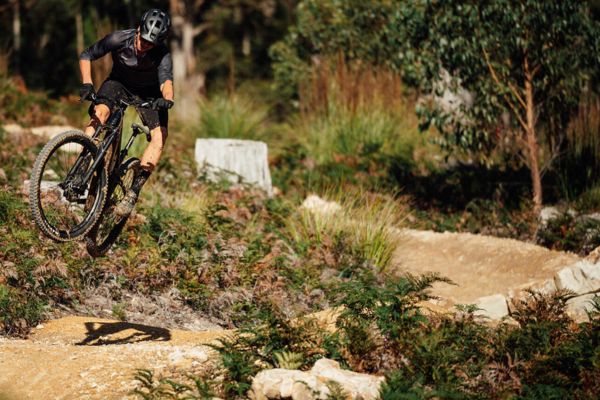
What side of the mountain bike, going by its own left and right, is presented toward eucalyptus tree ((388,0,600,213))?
back

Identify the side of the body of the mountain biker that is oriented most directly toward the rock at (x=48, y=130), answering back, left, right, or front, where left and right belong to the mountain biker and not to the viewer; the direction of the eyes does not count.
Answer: back

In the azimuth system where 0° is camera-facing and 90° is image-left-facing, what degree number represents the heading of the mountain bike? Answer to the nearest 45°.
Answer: approximately 45°

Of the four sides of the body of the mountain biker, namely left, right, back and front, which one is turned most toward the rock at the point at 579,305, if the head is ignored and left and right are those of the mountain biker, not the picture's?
left

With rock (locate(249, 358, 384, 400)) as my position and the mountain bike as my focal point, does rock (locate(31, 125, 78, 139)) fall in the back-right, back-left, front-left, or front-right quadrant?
front-right

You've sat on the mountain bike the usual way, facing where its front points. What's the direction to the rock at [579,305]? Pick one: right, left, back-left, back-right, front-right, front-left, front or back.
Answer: back-left

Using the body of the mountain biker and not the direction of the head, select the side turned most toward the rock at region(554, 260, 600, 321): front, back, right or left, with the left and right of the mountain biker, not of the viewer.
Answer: left

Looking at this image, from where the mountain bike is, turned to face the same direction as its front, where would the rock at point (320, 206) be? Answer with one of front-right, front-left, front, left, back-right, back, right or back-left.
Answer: back

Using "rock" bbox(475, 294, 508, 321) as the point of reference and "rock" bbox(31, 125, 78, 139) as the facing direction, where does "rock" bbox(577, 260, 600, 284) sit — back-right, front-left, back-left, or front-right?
back-right

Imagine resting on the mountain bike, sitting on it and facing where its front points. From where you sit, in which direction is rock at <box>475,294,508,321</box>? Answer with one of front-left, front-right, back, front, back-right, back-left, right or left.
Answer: back-left

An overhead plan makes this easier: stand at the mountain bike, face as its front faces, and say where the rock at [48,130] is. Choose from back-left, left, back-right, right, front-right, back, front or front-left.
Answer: back-right

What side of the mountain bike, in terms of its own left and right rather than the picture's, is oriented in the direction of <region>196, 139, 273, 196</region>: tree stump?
back

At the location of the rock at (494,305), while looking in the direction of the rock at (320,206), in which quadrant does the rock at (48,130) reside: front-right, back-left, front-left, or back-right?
front-left

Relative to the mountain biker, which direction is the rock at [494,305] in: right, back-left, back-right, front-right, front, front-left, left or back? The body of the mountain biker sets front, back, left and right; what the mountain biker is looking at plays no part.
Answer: left
